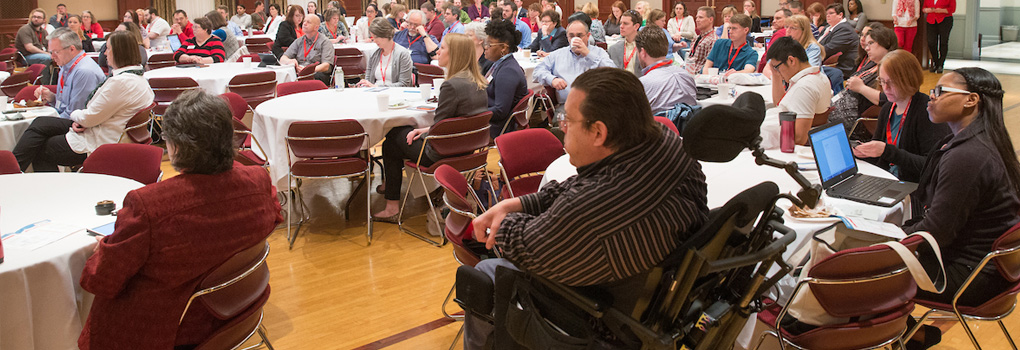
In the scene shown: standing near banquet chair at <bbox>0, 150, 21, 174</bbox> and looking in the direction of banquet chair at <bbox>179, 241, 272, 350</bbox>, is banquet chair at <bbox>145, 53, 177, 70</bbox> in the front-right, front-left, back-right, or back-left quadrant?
back-left

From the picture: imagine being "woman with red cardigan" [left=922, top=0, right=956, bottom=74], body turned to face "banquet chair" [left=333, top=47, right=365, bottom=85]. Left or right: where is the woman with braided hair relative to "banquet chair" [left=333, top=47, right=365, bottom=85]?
left

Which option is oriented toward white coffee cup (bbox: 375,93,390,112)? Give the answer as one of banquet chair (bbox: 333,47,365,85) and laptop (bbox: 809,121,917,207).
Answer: the banquet chair

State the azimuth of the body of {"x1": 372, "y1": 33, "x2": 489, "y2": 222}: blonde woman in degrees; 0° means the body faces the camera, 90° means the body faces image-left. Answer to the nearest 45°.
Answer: approximately 90°

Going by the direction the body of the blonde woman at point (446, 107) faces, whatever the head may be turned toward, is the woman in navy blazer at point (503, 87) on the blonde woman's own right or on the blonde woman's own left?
on the blonde woman's own right

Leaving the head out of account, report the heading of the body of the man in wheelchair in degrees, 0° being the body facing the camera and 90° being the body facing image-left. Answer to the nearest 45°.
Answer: approximately 135°

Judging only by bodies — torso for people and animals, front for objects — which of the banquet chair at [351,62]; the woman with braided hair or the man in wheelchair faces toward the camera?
the banquet chair

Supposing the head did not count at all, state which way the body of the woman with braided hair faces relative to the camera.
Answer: to the viewer's left
